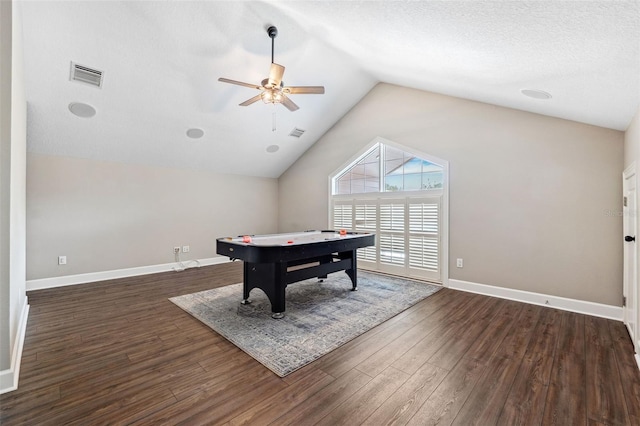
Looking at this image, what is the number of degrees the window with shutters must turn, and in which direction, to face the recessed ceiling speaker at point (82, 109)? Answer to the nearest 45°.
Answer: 0° — it already faces it

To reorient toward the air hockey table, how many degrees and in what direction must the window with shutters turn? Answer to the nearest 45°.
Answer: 0° — it already faces it

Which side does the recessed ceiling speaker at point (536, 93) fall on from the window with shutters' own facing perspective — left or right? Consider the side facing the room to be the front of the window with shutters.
on its left

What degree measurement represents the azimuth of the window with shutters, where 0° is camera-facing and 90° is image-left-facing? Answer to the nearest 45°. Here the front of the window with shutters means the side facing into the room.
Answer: approximately 45°

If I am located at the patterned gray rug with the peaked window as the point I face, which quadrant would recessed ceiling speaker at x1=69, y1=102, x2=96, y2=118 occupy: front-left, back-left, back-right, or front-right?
back-left

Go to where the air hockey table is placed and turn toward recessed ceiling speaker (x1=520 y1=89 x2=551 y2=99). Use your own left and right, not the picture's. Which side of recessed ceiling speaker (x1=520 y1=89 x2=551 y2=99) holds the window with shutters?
left

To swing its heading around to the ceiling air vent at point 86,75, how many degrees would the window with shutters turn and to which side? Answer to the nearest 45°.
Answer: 0° — it already faces it

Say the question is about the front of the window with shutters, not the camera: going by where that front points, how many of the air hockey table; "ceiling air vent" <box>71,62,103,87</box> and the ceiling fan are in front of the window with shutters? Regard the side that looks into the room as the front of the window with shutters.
3

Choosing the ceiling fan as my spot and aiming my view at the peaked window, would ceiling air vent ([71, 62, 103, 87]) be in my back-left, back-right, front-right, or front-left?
back-left
